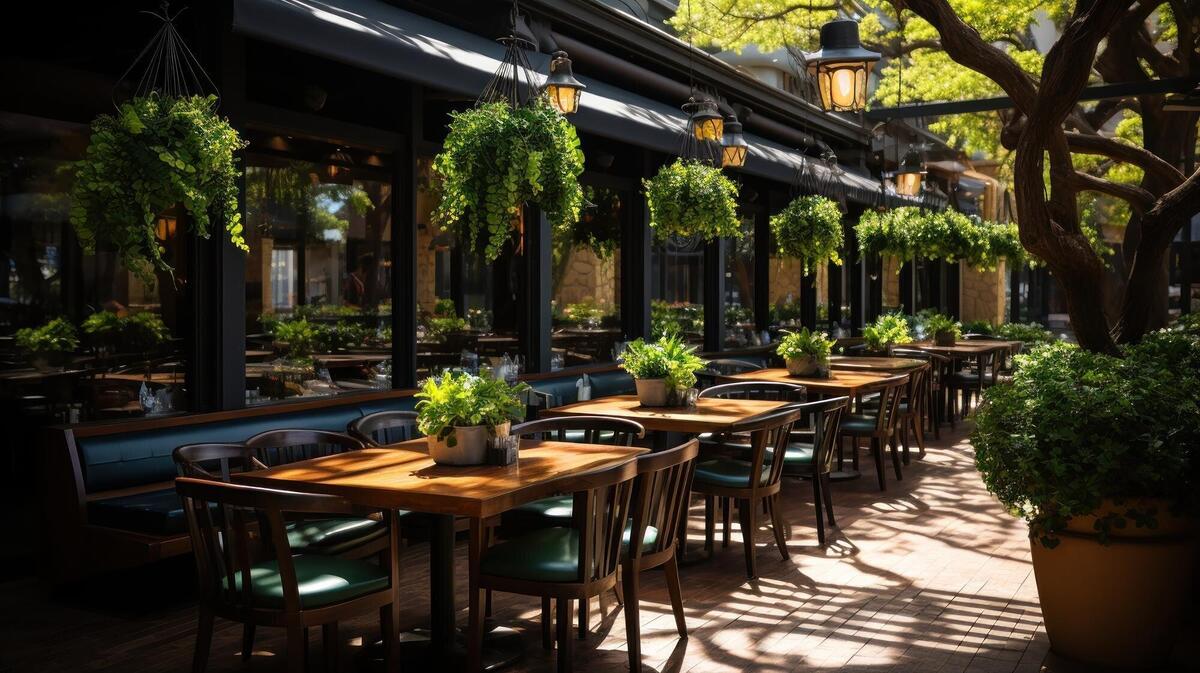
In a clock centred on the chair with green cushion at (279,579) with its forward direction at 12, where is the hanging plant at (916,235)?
The hanging plant is roughly at 12 o'clock from the chair with green cushion.

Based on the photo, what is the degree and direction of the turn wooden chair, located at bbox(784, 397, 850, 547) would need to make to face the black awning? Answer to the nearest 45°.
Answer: approximately 45° to its left

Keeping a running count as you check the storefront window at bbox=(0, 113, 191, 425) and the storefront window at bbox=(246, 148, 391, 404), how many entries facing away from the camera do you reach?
0

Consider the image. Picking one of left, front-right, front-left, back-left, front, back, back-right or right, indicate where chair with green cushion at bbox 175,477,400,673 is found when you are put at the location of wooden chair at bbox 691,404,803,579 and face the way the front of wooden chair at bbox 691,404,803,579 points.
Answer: left

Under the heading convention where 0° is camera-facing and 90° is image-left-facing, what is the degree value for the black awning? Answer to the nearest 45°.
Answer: approximately 315°

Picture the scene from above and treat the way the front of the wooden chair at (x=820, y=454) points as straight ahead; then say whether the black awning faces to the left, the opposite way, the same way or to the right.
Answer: the opposite way

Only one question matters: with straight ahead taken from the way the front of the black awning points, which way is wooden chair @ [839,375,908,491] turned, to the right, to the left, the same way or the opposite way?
the opposite way

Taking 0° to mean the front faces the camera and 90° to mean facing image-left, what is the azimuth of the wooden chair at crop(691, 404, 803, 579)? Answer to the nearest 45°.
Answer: approximately 135°

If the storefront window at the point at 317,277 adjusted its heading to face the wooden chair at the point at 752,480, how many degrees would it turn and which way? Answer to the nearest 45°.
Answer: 0° — it already faces it

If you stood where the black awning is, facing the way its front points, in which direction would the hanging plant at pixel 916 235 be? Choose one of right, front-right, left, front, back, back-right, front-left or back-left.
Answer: left

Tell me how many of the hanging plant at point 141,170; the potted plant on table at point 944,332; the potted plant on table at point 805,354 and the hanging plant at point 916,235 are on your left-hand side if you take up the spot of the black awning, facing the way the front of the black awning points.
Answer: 3
